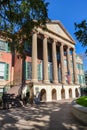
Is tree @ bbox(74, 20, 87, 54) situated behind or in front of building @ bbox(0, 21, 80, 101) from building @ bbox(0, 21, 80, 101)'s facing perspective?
in front

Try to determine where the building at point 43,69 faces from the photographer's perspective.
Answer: facing the viewer and to the right of the viewer

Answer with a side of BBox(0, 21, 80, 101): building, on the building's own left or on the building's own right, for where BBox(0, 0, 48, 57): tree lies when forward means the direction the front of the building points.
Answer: on the building's own right
